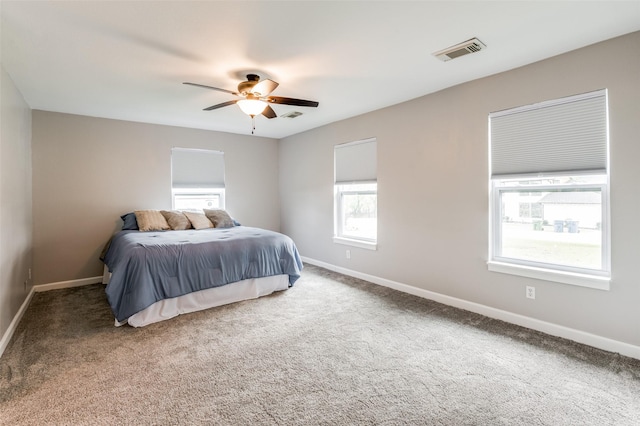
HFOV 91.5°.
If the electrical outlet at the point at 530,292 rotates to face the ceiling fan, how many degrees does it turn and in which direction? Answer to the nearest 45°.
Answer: approximately 45° to its right

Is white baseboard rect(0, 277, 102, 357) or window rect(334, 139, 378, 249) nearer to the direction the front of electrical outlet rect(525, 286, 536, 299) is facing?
the white baseboard

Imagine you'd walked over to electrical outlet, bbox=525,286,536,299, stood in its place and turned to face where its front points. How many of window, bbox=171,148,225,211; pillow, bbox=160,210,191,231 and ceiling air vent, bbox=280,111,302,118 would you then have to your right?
3

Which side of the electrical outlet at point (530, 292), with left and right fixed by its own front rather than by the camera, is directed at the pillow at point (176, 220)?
right

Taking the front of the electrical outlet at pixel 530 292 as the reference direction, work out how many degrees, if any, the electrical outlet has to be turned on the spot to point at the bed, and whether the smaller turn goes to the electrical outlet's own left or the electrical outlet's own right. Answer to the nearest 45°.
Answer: approximately 45° to the electrical outlet's own right

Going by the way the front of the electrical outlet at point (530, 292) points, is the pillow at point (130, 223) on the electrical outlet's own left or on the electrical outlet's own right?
on the electrical outlet's own right

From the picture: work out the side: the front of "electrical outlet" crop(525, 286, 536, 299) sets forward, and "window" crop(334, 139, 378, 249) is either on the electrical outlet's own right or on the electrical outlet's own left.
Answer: on the electrical outlet's own right
